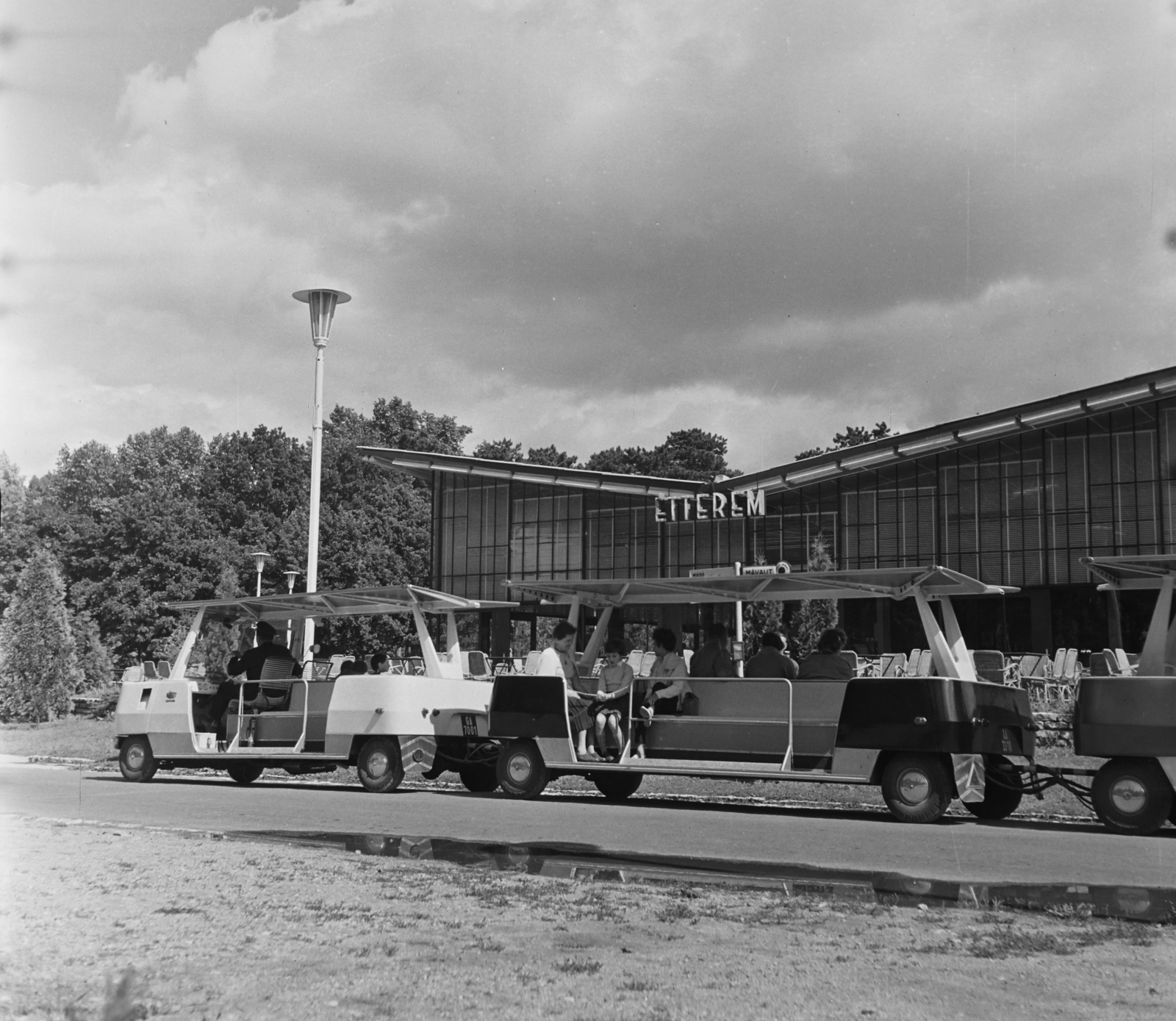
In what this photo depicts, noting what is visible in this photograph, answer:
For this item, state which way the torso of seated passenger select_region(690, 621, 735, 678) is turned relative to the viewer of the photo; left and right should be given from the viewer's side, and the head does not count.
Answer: facing away from the viewer

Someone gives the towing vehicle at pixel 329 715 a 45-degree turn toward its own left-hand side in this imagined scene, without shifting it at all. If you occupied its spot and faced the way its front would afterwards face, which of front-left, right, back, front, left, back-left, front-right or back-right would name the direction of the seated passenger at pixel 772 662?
back-left

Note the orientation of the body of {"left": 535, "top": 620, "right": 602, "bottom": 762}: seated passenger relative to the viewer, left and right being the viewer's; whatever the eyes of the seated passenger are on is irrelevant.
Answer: facing the viewer and to the right of the viewer

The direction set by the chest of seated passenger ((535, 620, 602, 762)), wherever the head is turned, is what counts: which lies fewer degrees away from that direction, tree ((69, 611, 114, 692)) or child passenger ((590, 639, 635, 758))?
the child passenger

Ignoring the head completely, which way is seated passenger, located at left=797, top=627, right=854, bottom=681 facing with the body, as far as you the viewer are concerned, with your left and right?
facing away from the viewer

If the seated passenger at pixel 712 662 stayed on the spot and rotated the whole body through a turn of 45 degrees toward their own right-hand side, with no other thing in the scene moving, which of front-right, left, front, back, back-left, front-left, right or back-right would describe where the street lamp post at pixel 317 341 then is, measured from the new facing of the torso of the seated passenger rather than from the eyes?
left

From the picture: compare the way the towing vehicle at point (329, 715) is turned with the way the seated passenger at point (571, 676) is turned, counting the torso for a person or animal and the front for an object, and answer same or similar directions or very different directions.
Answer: very different directions

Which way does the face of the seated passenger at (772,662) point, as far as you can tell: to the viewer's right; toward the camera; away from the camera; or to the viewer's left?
away from the camera

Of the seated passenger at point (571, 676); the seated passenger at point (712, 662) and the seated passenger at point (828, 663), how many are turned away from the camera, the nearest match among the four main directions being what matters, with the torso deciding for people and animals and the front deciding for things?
2

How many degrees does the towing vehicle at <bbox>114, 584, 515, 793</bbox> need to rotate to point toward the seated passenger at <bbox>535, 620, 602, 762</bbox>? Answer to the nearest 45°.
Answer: approximately 180°

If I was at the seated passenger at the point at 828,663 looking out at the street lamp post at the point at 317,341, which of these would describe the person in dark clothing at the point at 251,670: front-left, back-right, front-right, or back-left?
front-left

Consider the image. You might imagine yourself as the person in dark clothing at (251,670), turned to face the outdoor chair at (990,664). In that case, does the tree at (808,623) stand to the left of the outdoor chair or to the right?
left

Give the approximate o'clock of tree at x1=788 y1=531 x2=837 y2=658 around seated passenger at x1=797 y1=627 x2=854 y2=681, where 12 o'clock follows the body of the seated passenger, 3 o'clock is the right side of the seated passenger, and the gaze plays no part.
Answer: The tree is roughly at 12 o'clock from the seated passenger.

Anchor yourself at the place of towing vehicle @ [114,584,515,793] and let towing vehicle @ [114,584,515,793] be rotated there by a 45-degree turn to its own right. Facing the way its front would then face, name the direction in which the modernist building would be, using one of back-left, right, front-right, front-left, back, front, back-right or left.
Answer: front-right

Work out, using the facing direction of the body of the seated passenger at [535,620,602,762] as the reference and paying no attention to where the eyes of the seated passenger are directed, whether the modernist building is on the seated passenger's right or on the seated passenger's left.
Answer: on the seated passenger's left

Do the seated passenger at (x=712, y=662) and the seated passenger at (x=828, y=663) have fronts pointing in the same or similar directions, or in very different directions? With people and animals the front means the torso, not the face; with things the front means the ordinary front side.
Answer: same or similar directions

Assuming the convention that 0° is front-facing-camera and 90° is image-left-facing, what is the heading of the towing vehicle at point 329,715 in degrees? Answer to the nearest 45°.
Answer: approximately 135°

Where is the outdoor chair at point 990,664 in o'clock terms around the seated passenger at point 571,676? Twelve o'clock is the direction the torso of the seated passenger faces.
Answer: The outdoor chair is roughly at 9 o'clock from the seated passenger.

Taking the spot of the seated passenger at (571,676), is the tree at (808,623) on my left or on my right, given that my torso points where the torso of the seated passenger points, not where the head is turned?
on my left
